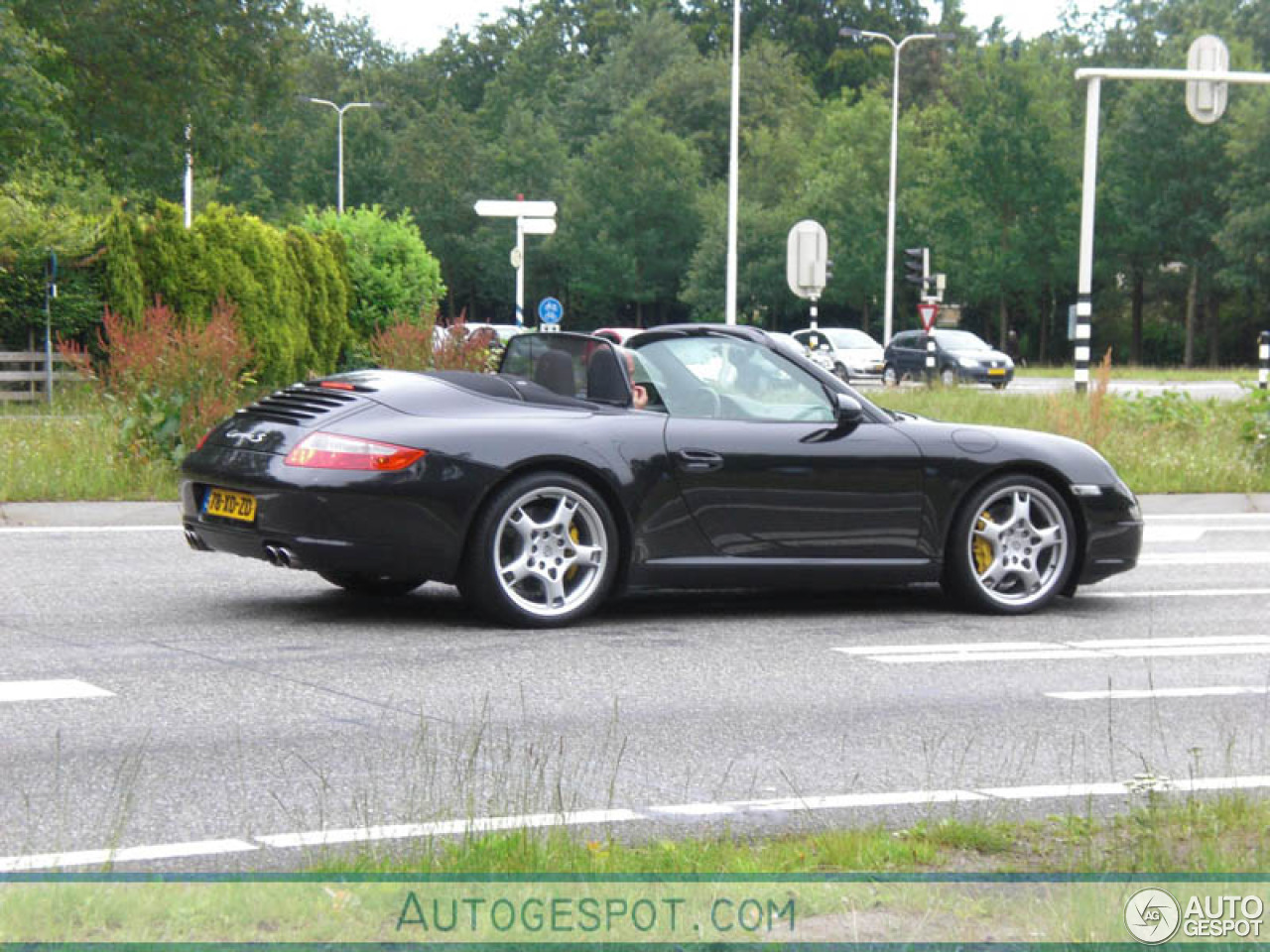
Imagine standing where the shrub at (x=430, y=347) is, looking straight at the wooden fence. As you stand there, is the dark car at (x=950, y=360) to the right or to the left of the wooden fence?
right

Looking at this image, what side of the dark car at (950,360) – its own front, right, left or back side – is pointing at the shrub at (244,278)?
right

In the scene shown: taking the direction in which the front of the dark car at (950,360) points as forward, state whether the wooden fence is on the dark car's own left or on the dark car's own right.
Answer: on the dark car's own right

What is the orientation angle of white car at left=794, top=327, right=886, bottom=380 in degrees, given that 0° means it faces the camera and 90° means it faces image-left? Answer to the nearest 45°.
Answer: approximately 315°

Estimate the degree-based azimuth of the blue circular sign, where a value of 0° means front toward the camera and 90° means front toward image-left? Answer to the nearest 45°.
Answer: approximately 0°
